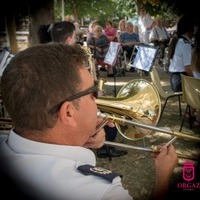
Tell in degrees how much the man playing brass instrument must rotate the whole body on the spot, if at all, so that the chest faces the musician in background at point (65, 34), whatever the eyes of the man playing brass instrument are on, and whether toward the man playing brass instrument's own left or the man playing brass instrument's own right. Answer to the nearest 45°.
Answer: approximately 45° to the man playing brass instrument's own left

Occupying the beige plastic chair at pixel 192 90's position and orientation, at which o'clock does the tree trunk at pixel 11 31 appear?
The tree trunk is roughly at 9 o'clock from the beige plastic chair.

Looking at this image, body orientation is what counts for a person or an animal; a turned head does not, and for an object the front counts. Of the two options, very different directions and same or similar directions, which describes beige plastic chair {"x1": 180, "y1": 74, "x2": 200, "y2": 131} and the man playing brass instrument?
same or similar directions

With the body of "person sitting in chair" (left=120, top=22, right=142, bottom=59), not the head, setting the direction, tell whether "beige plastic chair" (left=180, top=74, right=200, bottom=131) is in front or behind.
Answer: in front

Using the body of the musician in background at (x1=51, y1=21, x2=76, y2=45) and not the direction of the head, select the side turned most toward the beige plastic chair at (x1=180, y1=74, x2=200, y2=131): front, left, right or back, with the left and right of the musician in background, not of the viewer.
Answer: right

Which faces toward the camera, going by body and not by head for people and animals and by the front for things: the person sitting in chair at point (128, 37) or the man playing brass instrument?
the person sitting in chair

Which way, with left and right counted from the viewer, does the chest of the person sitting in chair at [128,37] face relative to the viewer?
facing the viewer

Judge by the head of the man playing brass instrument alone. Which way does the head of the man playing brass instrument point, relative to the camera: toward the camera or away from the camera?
away from the camera

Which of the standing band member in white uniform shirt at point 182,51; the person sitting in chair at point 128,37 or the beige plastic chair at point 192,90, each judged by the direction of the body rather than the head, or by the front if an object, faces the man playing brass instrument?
the person sitting in chair

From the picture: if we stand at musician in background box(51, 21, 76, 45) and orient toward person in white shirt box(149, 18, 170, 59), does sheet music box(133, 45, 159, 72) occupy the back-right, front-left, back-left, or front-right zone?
front-right

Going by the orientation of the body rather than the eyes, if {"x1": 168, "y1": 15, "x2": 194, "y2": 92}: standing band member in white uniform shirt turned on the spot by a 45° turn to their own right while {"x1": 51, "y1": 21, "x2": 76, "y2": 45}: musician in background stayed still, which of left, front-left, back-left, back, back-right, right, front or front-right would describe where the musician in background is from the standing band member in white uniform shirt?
right

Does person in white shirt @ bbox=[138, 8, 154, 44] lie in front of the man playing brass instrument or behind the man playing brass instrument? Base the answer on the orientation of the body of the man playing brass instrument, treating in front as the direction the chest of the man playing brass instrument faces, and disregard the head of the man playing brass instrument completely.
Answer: in front

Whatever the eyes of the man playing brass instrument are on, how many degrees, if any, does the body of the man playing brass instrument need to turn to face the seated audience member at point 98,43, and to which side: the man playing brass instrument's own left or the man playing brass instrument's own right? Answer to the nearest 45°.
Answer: approximately 45° to the man playing brass instrument's own left

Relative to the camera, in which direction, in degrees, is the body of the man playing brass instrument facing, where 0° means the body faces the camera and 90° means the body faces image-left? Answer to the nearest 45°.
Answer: approximately 225°
